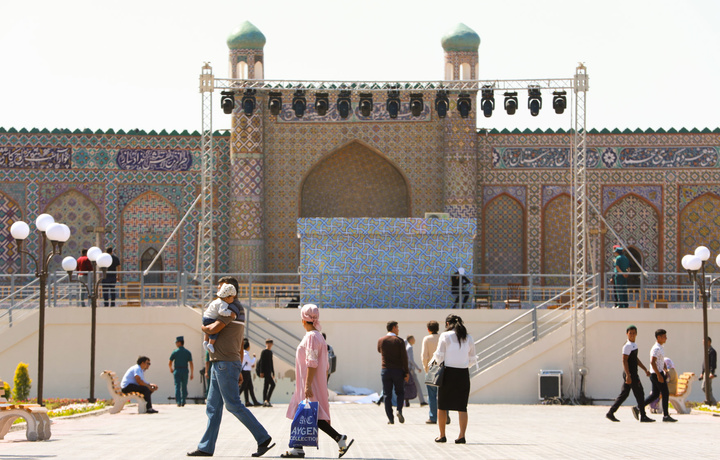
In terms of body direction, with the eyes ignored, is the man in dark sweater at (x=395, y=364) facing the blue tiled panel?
yes

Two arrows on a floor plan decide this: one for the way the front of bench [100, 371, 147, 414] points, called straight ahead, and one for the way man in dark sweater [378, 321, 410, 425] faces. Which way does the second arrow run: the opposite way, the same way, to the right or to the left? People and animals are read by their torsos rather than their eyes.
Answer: to the left

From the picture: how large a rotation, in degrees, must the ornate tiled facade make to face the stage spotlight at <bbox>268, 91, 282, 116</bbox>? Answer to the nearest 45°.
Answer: approximately 45° to its right

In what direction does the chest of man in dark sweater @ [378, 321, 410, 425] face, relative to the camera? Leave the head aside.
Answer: away from the camera

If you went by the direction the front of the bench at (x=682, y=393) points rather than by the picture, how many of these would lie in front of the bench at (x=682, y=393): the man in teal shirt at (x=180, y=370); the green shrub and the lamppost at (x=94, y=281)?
3

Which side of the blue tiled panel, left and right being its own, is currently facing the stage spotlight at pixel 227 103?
right

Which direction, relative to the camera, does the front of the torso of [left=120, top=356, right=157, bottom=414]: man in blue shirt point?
to the viewer's right

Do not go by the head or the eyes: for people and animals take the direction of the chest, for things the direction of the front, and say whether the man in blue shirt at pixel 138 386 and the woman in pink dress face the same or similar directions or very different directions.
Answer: very different directions

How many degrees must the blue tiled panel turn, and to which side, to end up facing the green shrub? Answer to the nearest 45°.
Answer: approximately 45° to its right

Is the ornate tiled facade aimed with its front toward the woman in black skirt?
yes

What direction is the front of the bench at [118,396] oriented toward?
to the viewer's right

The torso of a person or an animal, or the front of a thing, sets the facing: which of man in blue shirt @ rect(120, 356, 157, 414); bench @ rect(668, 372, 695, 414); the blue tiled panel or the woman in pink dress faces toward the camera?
the blue tiled panel

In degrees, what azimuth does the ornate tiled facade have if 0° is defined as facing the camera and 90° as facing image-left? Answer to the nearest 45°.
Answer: approximately 0°

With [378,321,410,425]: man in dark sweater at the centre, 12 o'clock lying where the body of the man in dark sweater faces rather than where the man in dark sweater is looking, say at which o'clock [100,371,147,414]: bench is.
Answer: The bench is roughly at 10 o'clock from the man in dark sweater.
